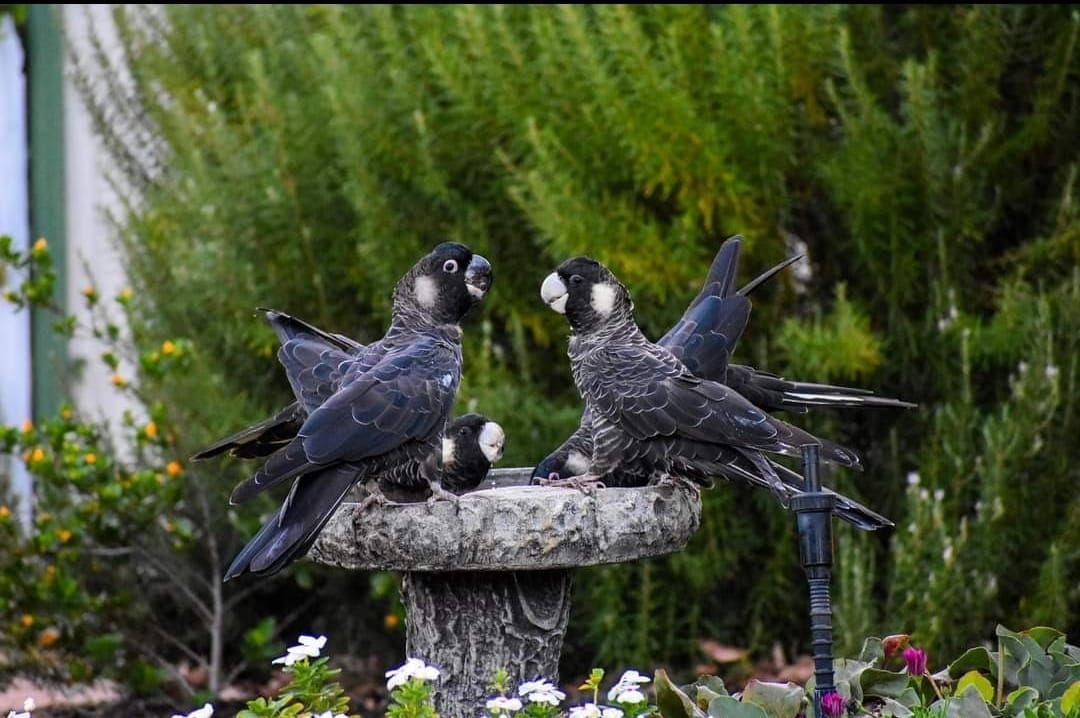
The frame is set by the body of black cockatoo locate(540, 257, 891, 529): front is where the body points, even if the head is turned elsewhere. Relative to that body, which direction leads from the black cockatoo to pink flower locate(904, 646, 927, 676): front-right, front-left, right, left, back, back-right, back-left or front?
back-left

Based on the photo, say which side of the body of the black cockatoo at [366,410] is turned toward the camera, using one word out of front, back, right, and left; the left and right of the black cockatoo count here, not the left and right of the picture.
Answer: right

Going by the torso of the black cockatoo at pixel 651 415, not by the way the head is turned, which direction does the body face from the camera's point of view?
to the viewer's left

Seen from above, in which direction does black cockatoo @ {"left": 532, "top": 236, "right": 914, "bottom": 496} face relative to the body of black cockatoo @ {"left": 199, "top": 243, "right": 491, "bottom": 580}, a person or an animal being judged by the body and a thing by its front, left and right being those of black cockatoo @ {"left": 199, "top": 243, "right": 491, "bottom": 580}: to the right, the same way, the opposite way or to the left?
the opposite way

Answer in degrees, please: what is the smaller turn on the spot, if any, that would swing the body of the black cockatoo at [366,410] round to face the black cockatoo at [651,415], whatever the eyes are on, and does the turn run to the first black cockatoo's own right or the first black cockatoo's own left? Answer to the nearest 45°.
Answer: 0° — it already faces it

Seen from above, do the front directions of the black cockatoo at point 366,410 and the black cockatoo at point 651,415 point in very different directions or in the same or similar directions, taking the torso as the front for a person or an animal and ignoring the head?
very different directions

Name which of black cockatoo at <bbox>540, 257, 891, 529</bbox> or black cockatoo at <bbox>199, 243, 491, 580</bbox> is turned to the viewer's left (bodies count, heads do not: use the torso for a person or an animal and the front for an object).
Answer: black cockatoo at <bbox>540, 257, 891, 529</bbox>

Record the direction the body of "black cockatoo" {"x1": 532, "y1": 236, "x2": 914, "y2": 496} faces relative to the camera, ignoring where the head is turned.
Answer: to the viewer's left

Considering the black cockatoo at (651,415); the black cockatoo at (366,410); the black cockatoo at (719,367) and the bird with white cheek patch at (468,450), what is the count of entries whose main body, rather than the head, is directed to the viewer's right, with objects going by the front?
2

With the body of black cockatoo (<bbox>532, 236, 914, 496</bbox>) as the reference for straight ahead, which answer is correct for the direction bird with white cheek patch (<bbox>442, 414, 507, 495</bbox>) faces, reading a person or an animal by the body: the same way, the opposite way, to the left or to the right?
the opposite way

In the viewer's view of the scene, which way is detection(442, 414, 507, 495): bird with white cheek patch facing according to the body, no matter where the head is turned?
to the viewer's right
